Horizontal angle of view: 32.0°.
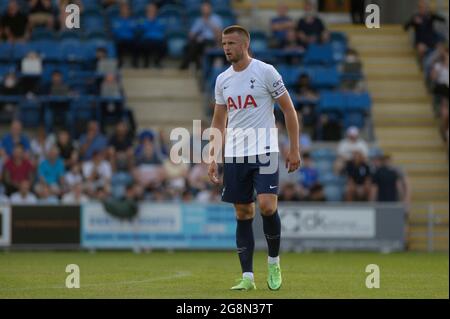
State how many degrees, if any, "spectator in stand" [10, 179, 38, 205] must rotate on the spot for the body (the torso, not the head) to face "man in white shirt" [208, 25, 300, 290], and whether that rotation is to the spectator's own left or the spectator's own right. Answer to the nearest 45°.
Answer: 0° — they already face them

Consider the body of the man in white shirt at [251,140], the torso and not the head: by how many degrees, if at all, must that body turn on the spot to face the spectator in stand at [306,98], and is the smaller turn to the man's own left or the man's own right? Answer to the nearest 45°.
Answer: approximately 135° to the man's own right

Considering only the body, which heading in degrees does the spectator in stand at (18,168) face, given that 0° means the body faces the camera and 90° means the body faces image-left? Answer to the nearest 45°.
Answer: approximately 0°

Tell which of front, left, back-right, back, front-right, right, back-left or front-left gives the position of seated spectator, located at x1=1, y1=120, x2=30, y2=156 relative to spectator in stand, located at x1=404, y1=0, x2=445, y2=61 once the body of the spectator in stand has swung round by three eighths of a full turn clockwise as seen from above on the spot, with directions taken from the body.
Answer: left

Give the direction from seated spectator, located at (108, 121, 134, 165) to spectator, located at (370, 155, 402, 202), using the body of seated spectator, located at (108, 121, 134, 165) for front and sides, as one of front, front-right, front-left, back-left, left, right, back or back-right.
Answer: left

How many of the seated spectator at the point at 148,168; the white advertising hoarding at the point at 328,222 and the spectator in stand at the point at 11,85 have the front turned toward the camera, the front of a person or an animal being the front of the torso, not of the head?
3

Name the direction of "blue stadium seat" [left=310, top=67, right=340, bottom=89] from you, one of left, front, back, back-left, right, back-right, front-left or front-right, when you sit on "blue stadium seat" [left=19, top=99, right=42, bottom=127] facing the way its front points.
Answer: left

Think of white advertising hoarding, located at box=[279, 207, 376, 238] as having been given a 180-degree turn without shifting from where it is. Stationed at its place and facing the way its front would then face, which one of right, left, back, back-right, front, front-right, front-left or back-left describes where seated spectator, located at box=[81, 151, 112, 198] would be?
left
